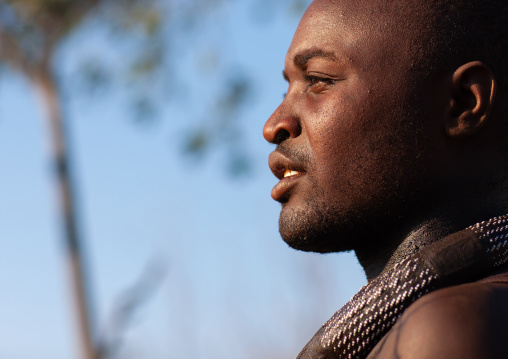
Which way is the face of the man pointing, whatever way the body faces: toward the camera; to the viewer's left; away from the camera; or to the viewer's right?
to the viewer's left

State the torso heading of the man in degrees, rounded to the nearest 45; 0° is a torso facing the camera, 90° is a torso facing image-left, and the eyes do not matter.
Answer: approximately 90°
